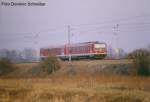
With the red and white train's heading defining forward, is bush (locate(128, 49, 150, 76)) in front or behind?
in front

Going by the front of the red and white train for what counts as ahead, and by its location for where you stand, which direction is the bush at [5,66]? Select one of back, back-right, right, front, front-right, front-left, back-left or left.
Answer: back-right

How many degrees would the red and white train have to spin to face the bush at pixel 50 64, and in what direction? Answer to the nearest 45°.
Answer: approximately 135° to its right

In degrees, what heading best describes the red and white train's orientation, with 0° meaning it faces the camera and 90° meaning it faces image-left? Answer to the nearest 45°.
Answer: approximately 315°
